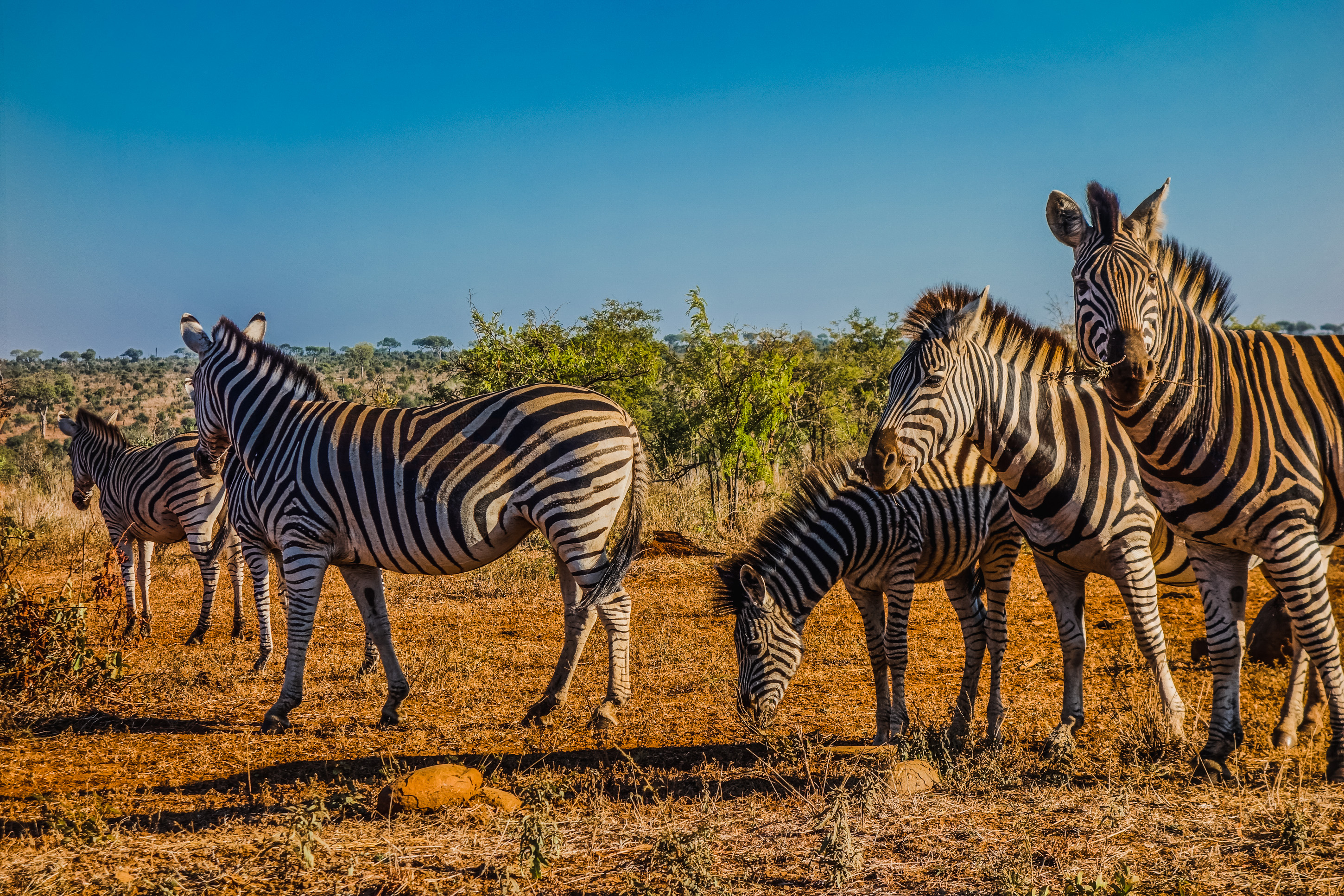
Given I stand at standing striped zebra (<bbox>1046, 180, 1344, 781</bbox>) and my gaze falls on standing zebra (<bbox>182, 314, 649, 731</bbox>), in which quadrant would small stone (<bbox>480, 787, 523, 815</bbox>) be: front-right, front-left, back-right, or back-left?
front-left

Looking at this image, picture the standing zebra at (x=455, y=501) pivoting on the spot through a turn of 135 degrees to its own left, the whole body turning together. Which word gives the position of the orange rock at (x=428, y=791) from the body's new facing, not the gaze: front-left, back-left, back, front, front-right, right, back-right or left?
front-right

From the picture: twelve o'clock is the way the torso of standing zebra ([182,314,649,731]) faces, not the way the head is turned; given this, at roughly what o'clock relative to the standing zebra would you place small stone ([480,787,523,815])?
The small stone is roughly at 9 o'clock from the standing zebra.

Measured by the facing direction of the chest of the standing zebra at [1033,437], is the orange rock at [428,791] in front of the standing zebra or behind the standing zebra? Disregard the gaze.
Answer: in front

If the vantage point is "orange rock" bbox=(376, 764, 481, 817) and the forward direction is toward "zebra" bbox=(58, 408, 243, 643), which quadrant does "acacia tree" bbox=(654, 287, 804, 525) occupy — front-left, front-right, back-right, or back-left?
front-right

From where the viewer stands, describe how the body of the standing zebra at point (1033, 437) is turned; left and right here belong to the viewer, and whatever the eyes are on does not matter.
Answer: facing the viewer and to the left of the viewer

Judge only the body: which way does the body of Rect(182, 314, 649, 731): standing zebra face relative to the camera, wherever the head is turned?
to the viewer's left
